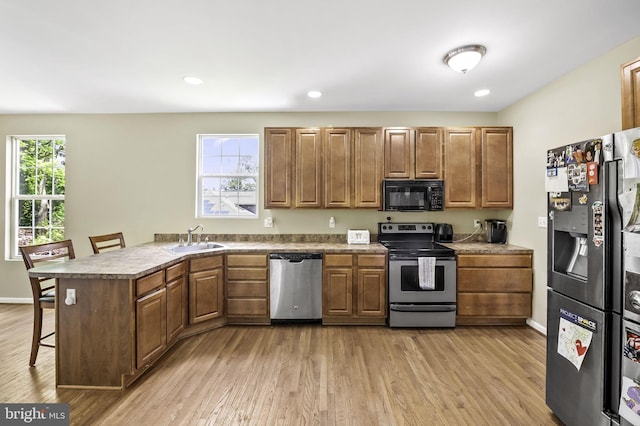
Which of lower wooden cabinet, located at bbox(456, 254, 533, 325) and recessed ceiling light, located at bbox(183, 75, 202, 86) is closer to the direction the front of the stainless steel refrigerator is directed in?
the recessed ceiling light

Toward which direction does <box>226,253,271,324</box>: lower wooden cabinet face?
toward the camera

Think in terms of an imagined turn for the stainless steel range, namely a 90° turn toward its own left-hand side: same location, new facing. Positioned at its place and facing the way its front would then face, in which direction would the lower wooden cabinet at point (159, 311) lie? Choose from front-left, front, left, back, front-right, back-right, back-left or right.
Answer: back-right

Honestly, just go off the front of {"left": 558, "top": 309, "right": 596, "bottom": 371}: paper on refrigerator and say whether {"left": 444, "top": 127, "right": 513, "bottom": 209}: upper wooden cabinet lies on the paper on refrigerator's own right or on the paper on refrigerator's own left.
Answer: on the paper on refrigerator's own right

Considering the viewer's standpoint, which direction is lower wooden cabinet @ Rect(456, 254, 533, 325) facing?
facing the viewer

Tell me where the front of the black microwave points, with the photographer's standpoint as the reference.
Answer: facing the viewer

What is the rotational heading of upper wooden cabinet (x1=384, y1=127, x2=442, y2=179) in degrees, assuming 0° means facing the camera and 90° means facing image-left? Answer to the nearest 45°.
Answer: approximately 0°

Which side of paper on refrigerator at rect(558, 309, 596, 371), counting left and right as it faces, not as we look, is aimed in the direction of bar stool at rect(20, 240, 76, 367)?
front

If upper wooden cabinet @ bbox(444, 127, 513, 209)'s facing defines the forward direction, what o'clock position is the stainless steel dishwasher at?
The stainless steel dishwasher is roughly at 2 o'clock from the upper wooden cabinet.

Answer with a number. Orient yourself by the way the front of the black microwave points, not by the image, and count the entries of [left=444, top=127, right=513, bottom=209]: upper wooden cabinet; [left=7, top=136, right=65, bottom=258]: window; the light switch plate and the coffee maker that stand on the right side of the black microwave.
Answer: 1

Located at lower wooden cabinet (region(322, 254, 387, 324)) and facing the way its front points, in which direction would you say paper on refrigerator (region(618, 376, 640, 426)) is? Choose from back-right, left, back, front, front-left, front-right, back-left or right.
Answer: front-left

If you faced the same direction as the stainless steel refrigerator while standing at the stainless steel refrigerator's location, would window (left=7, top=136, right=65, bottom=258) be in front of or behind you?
in front

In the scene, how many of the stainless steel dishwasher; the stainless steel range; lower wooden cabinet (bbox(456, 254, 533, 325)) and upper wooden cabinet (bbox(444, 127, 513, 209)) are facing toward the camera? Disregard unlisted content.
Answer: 4

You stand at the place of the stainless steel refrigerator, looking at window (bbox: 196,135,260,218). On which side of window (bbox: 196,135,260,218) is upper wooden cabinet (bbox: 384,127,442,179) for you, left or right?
right
